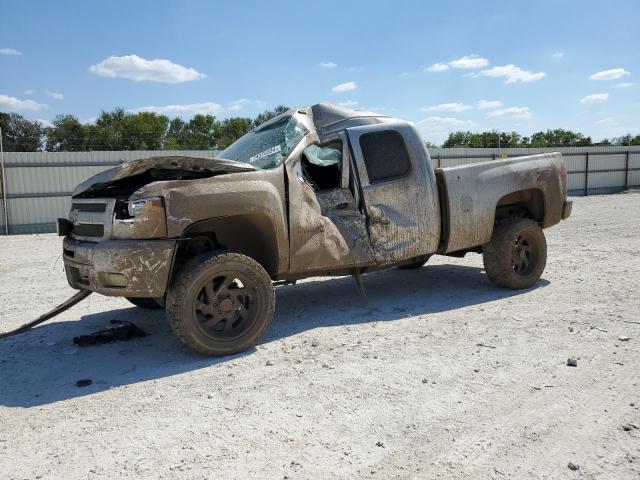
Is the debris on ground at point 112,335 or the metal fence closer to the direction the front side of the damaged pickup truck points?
the debris on ground

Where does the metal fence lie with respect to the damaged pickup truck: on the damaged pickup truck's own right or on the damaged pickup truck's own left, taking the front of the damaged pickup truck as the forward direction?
on the damaged pickup truck's own right
